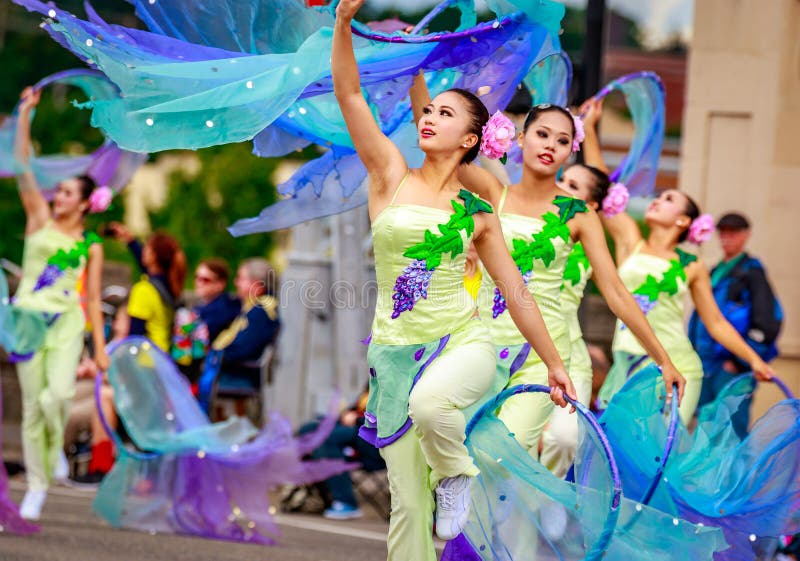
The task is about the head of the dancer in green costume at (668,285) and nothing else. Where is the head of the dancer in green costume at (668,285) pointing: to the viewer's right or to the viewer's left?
to the viewer's left

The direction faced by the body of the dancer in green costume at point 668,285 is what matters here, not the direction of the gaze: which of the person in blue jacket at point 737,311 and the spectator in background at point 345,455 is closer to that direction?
the spectator in background

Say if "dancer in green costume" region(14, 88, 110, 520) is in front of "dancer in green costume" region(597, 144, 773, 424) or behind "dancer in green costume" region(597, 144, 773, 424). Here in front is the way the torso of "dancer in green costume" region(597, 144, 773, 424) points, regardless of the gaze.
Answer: in front

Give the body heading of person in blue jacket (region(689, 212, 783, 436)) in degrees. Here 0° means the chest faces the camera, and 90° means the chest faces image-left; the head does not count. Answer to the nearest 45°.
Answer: approximately 45°

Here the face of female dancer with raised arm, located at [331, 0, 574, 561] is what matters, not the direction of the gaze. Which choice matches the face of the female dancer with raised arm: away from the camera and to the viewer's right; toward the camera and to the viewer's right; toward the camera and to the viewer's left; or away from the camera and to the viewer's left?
toward the camera and to the viewer's left

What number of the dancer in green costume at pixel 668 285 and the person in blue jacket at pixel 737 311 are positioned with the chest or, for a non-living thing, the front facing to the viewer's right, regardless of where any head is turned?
0
